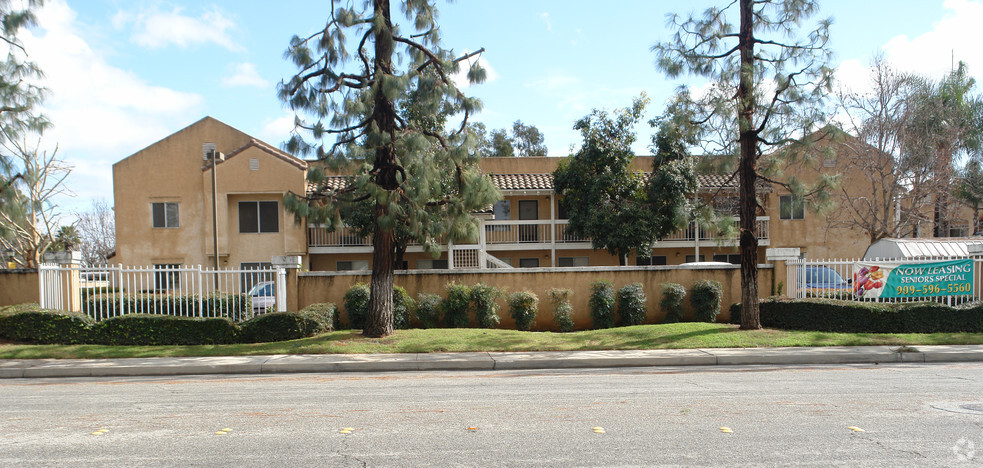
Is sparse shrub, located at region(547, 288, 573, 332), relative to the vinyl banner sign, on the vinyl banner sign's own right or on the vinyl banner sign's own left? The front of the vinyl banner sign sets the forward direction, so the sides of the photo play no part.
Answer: on the vinyl banner sign's own right

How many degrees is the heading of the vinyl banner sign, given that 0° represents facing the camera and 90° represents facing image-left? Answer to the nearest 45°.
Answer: approximately 0°

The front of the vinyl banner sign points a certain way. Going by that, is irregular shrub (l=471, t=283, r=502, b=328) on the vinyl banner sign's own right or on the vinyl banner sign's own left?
on the vinyl banner sign's own right

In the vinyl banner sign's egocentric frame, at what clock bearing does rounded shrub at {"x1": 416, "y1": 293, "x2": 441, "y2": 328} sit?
The rounded shrub is roughly at 2 o'clock from the vinyl banner sign.

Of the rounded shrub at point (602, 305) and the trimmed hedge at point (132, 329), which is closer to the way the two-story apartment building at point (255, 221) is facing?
the trimmed hedge

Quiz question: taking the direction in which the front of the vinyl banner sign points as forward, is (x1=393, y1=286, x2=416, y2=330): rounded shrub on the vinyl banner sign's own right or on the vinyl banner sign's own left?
on the vinyl banner sign's own right

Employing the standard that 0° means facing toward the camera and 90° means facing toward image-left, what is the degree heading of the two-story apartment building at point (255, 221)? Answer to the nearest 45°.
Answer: approximately 0°

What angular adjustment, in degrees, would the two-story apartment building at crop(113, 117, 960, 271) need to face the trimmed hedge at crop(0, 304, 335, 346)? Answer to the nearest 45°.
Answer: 0° — it already faces it

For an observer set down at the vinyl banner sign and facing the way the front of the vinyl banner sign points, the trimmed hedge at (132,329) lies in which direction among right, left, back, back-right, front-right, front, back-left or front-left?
front-right

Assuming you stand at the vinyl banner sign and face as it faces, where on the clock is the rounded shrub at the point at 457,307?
The rounded shrub is roughly at 2 o'clock from the vinyl banner sign.

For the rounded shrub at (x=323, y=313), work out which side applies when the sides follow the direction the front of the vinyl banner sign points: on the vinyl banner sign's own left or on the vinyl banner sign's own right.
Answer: on the vinyl banner sign's own right

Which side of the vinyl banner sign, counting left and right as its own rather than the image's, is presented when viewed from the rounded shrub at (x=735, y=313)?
right

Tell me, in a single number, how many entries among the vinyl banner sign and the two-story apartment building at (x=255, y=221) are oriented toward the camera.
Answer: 2
